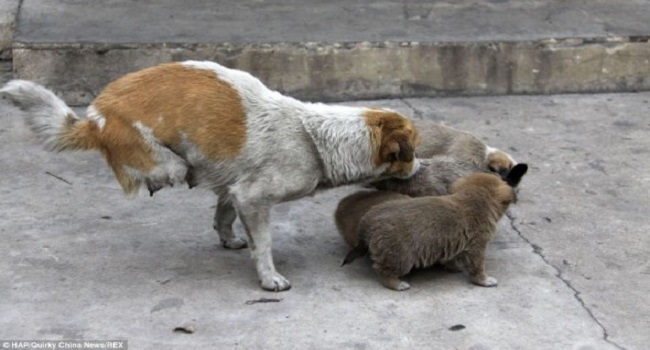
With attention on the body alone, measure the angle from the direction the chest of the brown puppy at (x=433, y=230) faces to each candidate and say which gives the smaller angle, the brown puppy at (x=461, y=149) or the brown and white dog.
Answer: the brown puppy

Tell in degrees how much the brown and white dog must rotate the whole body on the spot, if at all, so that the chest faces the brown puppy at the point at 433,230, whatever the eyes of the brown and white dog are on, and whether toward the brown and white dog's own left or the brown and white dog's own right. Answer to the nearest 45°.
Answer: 0° — it already faces it

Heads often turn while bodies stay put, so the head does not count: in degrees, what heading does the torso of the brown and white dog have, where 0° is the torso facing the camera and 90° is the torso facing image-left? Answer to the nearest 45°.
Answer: approximately 270°

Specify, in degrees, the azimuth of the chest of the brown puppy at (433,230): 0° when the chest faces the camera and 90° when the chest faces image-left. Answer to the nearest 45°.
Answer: approximately 270°

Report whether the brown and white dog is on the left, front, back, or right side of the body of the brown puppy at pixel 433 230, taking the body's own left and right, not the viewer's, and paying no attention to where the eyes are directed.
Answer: back

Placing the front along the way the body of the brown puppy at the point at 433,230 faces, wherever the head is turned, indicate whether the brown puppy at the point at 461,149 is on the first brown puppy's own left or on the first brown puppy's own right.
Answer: on the first brown puppy's own left

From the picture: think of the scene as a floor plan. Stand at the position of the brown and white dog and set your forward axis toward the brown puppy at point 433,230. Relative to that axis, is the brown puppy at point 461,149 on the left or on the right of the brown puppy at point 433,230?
left

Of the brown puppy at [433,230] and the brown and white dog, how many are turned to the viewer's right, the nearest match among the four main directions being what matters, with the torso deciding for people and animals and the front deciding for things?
2
